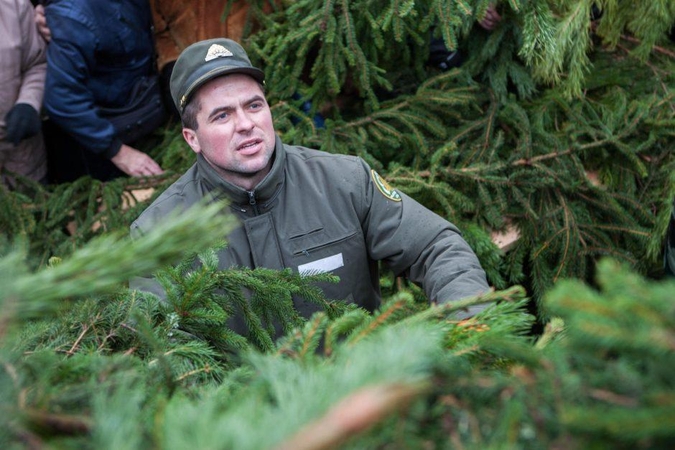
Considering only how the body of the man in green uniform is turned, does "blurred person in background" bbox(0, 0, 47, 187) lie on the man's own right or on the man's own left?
on the man's own right

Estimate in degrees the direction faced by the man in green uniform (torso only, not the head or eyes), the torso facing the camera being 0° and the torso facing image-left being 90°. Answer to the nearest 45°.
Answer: approximately 0°
